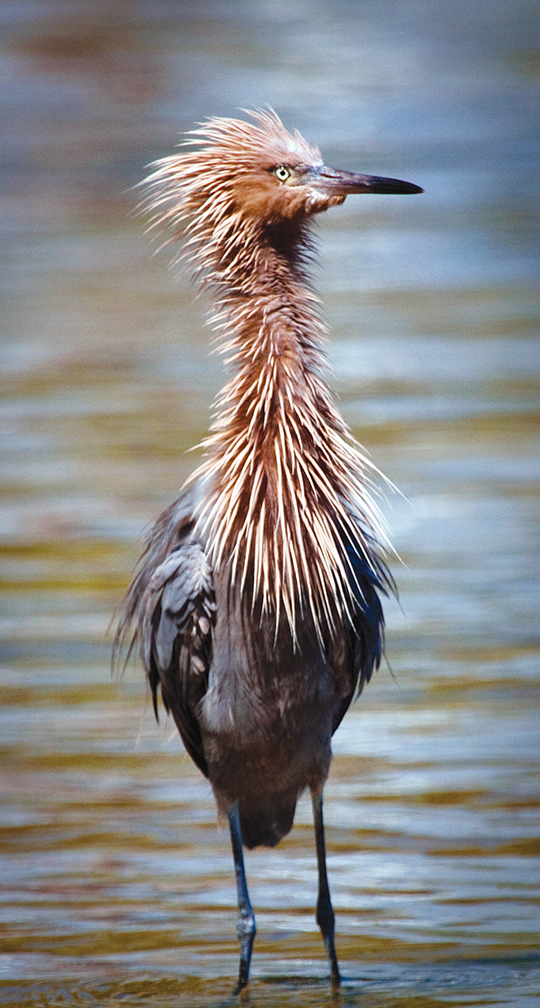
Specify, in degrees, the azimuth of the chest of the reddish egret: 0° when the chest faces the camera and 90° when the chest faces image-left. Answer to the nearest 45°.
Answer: approximately 0°
